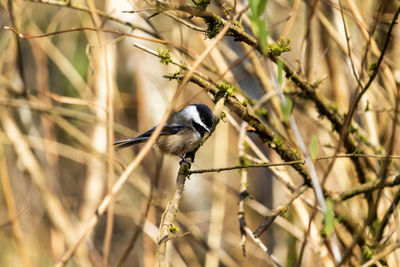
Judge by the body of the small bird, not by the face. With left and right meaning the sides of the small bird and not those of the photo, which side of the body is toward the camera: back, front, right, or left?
right
